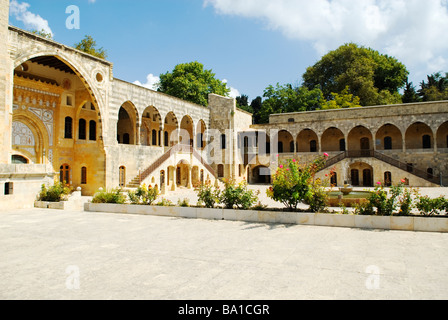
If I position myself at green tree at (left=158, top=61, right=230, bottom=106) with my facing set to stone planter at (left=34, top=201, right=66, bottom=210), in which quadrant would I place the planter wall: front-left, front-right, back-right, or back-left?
front-left

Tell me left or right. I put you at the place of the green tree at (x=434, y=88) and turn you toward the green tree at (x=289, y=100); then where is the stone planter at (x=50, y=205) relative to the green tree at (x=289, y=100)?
left
